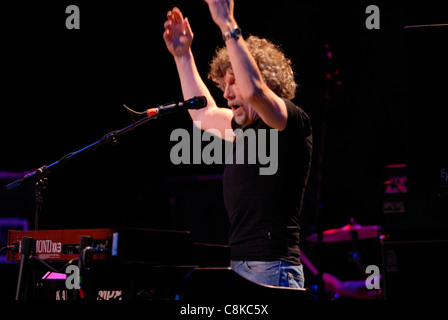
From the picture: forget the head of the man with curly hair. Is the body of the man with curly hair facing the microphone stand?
yes

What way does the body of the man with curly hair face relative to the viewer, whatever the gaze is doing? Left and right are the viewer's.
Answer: facing the viewer and to the left of the viewer
